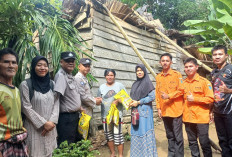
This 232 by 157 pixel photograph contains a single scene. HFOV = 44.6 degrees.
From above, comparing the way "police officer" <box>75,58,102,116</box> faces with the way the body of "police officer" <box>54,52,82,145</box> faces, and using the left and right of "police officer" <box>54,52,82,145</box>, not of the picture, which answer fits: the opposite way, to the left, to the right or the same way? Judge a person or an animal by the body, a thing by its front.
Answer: the same way

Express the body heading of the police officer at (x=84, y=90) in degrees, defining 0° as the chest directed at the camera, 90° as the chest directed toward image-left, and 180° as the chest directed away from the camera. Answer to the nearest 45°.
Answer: approximately 315°

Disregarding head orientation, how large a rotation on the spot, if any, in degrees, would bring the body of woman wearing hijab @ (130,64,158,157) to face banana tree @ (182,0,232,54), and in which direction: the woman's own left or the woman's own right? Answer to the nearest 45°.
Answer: approximately 180°

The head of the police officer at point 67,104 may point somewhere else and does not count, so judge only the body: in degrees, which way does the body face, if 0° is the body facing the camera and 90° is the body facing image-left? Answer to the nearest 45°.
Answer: approximately 315°

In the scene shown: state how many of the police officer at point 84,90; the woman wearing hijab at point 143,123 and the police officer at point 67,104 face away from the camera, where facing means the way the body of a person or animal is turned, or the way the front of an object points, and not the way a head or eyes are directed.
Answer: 0

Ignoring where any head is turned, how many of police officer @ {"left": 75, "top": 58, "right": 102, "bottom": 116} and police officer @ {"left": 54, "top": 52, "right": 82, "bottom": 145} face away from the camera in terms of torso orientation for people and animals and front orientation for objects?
0

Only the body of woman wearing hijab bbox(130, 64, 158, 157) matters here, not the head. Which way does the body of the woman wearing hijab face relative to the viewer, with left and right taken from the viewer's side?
facing the viewer and to the left of the viewer

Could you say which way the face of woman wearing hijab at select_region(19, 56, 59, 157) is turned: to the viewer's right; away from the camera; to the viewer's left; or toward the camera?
toward the camera

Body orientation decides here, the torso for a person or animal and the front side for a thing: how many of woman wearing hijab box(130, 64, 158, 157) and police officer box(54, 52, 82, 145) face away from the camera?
0
